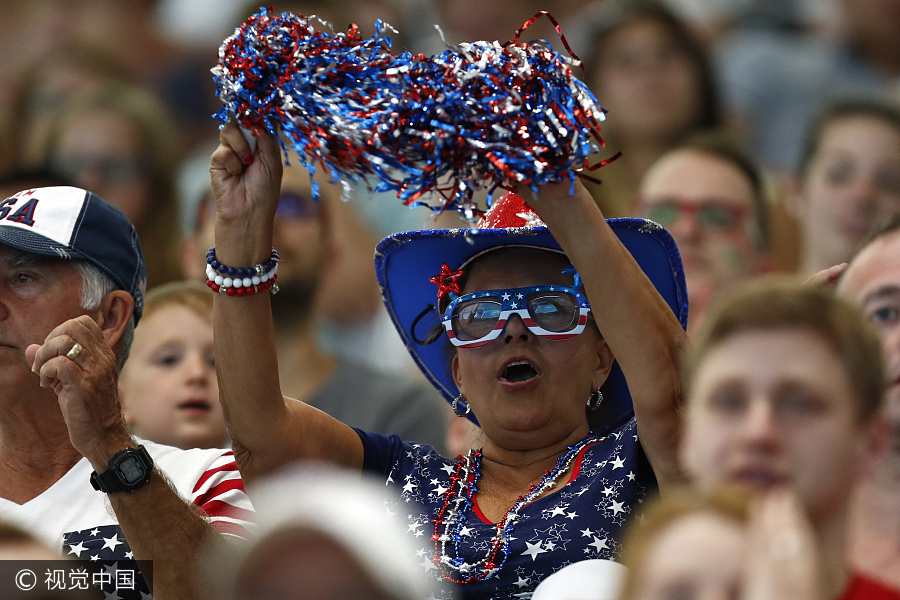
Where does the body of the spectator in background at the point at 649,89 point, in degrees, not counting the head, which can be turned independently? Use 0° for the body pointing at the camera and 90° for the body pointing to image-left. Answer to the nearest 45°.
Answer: approximately 0°

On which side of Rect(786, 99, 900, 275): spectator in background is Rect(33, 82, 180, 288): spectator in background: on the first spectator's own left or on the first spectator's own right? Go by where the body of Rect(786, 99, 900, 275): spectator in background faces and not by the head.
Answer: on the first spectator's own right

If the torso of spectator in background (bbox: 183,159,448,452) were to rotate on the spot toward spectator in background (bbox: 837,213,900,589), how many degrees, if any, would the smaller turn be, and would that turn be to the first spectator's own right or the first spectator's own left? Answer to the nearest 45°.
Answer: approximately 45° to the first spectator's own left

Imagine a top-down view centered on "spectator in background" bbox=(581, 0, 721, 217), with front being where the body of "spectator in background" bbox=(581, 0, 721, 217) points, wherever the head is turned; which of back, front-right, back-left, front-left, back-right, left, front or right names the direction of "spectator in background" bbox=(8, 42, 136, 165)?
right

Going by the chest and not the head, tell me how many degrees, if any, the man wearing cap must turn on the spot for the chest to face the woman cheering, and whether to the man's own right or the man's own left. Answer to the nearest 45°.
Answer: approximately 135° to the man's own left

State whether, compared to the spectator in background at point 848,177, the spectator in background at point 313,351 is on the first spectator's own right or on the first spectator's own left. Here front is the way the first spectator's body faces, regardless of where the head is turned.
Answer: on the first spectator's own right
